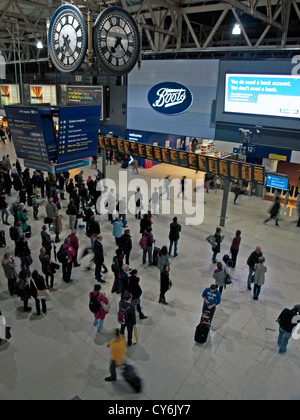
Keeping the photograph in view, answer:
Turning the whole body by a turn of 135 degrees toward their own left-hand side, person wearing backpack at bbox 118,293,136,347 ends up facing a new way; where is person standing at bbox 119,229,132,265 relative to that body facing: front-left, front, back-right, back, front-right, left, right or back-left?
right

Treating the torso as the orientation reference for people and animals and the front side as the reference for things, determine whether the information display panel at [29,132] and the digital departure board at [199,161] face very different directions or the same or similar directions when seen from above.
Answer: same or similar directions

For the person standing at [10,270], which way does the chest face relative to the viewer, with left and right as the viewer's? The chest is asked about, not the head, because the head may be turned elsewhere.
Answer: facing away from the viewer and to the right of the viewer

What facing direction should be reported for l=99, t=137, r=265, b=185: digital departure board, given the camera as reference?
facing the viewer and to the left of the viewer

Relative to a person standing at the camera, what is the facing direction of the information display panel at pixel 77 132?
facing the viewer and to the right of the viewer

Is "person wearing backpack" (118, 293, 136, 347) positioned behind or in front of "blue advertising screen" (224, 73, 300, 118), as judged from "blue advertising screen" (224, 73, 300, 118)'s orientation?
in front

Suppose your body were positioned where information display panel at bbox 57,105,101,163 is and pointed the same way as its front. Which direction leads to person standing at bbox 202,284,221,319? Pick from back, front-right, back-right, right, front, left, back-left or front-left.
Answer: front

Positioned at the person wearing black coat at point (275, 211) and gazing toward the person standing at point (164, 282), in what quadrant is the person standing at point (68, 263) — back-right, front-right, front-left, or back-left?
front-right

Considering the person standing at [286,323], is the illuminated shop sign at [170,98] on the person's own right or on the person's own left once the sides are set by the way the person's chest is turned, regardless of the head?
on the person's own left

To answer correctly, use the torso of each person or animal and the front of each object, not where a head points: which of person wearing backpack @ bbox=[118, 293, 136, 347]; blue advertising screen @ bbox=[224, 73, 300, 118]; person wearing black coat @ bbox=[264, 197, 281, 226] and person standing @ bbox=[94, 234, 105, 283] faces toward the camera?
the blue advertising screen

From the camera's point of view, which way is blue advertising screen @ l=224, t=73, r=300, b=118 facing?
toward the camera

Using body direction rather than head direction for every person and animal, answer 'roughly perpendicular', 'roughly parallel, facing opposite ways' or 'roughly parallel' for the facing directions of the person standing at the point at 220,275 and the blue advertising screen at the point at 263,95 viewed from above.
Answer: roughly parallel, facing opposite ways

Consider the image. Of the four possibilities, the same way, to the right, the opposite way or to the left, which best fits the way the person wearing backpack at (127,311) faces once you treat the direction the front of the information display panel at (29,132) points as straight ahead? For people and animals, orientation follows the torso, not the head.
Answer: the opposite way

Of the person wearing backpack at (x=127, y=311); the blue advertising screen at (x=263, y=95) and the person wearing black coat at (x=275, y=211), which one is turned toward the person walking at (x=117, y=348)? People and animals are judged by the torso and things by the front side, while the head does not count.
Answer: the blue advertising screen

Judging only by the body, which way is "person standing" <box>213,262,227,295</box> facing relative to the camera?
away from the camera
